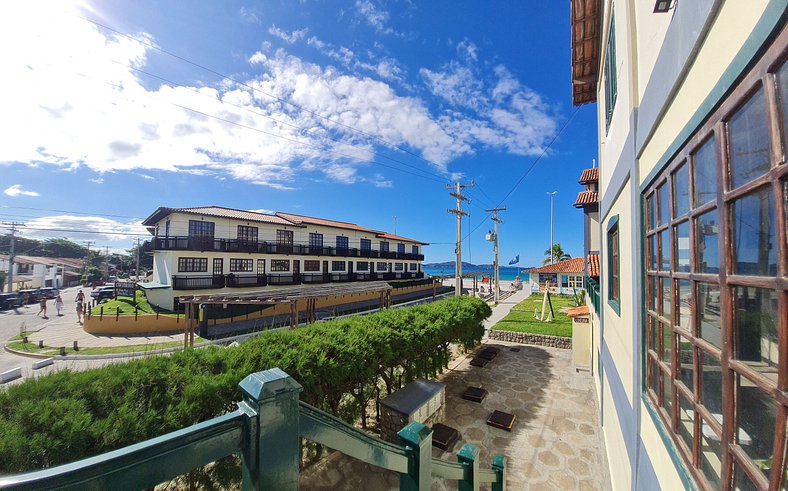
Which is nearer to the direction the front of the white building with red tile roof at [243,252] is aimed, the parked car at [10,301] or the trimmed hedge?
the trimmed hedge

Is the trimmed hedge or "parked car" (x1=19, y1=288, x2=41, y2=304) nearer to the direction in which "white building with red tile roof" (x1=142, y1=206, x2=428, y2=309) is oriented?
the trimmed hedge

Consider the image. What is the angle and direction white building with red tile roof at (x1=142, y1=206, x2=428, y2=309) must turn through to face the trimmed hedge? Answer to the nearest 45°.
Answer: approximately 45° to its right

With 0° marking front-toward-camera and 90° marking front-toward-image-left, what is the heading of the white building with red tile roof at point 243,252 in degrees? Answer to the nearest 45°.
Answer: approximately 315°

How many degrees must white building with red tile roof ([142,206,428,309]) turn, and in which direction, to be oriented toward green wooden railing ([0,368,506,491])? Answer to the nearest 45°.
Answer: approximately 45° to its right

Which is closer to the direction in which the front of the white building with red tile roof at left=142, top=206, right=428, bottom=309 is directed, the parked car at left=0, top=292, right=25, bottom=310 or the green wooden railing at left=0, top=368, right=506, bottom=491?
the green wooden railing
